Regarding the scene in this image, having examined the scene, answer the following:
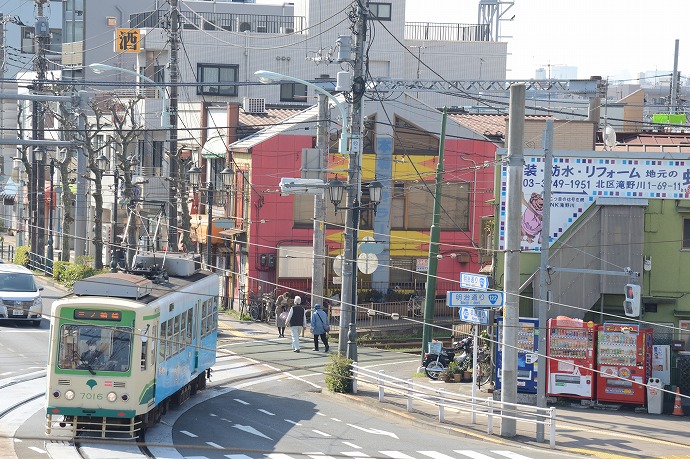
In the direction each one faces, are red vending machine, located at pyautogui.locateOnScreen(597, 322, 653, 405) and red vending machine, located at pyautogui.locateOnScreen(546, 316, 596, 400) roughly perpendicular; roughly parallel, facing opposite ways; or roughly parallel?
roughly parallel

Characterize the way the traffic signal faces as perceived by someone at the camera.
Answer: facing the viewer and to the left of the viewer

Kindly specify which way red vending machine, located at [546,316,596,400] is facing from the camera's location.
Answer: facing the viewer

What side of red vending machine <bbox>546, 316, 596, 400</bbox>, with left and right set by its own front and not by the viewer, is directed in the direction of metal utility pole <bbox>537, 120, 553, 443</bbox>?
front

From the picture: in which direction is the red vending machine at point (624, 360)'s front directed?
toward the camera

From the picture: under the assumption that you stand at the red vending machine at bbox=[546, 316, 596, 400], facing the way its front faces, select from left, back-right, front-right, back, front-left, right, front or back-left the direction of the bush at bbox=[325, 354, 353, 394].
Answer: right

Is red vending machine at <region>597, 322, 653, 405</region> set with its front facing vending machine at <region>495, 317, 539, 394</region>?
no

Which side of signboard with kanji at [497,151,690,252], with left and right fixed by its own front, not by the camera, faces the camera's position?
front

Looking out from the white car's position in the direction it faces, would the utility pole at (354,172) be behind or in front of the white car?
in front

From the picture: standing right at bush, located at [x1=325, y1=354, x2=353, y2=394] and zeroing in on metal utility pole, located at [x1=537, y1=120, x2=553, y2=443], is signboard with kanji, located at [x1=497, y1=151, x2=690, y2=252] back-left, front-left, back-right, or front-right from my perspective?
front-left

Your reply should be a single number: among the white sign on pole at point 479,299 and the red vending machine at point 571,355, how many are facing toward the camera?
2

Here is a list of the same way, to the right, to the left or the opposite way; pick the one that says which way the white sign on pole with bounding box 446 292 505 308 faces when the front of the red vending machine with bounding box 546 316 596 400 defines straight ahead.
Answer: the same way

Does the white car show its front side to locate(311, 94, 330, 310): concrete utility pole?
no

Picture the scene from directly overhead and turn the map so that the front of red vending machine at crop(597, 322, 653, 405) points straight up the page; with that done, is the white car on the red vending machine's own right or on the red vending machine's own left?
on the red vending machine's own right
